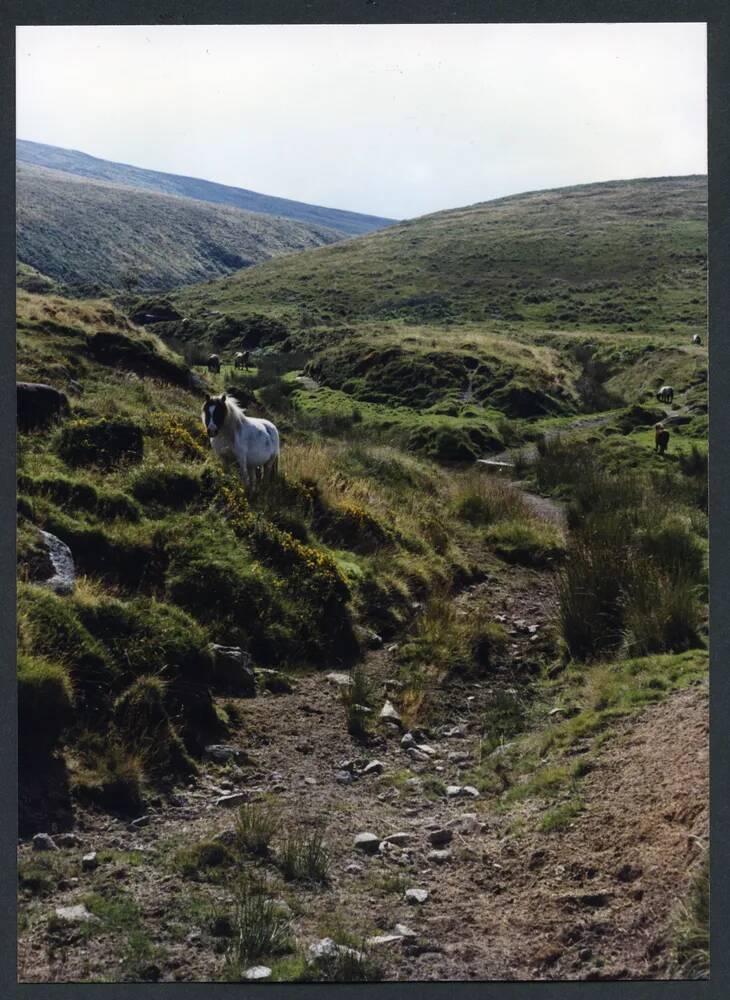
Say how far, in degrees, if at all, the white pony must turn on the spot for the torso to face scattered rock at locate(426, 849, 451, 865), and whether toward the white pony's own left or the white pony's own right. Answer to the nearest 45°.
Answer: approximately 45° to the white pony's own left

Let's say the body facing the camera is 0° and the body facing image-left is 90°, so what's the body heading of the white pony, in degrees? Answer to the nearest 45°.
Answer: approximately 45°

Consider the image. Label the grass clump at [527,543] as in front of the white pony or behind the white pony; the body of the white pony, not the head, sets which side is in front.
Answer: behind

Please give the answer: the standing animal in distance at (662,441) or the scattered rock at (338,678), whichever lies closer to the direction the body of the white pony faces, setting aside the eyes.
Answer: the scattered rock

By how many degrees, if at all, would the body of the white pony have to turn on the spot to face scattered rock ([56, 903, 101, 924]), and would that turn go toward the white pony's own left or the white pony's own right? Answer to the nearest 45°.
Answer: approximately 45° to the white pony's own left

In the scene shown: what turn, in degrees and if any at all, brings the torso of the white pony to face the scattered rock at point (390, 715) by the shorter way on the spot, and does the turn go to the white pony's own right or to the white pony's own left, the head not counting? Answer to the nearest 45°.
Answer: approximately 45° to the white pony's own left

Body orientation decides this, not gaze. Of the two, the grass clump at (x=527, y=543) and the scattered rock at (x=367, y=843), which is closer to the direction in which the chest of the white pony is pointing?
the scattered rock

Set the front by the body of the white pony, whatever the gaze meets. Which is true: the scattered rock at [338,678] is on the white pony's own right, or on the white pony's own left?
on the white pony's own left

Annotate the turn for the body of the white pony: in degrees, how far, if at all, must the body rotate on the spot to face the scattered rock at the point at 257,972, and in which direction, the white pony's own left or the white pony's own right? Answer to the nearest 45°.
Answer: approximately 45° to the white pony's own left
